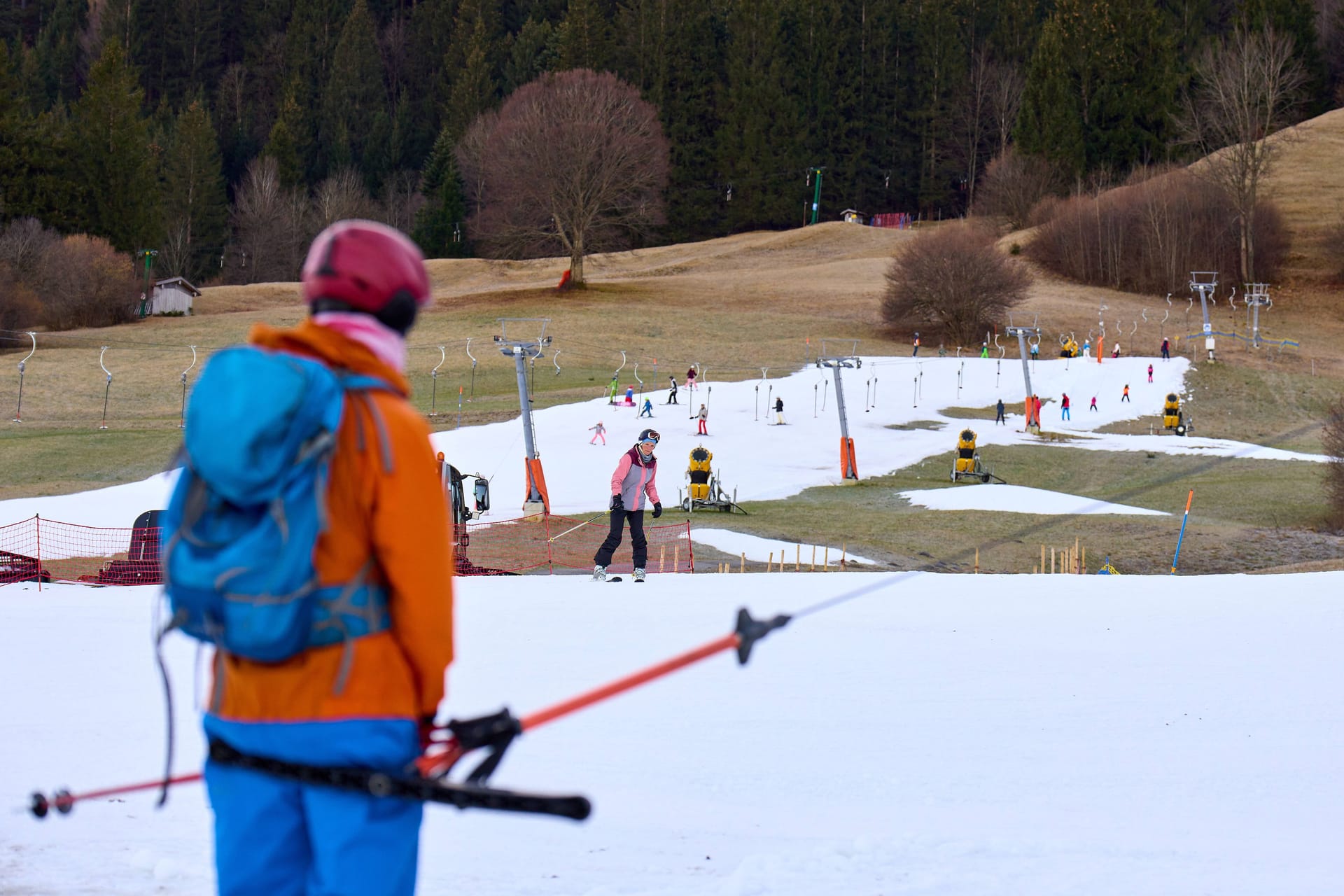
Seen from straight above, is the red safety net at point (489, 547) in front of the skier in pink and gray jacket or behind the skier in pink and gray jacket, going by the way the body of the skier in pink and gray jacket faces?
behind

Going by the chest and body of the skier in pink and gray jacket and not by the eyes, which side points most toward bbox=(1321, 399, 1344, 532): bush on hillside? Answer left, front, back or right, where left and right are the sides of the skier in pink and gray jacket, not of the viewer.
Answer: left
